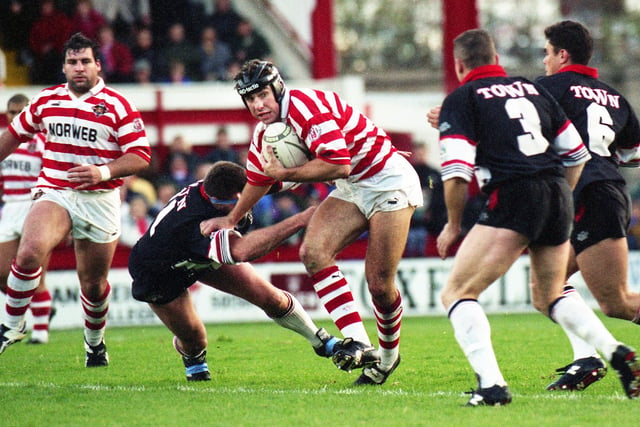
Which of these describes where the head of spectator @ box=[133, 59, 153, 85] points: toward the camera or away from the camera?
toward the camera

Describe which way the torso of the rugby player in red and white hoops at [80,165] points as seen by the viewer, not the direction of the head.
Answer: toward the camera

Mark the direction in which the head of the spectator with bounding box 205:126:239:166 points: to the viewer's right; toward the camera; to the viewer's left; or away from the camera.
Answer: toward the camera

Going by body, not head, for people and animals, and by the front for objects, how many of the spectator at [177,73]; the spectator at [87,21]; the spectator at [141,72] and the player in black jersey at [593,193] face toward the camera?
3

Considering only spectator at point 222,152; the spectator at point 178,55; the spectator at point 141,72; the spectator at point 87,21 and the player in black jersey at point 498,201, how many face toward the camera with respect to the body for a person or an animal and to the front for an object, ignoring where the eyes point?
4

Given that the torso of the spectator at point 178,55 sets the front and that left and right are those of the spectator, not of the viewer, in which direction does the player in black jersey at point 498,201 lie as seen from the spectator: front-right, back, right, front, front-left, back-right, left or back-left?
front

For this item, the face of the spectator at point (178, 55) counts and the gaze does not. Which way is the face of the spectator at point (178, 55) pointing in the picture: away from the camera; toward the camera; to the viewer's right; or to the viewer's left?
toward the camera

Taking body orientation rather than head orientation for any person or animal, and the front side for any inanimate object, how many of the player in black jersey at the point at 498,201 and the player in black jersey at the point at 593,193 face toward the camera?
0

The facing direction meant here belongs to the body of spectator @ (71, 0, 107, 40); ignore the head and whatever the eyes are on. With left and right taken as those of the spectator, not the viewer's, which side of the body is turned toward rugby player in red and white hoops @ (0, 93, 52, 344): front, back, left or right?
front

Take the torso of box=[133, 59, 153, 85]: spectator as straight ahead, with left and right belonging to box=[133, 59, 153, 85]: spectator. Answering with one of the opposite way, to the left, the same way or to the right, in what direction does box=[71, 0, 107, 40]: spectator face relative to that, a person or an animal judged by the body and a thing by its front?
the same way

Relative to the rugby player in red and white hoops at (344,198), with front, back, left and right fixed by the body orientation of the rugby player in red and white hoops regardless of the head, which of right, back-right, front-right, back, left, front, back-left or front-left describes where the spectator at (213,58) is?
back-right

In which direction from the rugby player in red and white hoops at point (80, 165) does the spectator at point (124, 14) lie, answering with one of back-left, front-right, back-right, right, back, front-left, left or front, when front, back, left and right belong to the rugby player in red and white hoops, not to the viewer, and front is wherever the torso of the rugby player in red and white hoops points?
back

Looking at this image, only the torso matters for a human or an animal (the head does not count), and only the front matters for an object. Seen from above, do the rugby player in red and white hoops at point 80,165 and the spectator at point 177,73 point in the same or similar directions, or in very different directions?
same or similar directions

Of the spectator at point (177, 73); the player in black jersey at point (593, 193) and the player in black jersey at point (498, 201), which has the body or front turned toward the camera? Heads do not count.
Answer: the spectator

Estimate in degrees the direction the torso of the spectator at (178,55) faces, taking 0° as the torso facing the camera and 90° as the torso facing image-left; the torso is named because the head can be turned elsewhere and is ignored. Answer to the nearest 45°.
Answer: approximately 0°

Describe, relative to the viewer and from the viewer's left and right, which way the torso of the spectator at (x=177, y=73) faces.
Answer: facing the viewer

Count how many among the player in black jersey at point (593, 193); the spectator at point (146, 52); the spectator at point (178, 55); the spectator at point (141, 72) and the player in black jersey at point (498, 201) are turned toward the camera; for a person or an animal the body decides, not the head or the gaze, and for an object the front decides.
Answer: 3

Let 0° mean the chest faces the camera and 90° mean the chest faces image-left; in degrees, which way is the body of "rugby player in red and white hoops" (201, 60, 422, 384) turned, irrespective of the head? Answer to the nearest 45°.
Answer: approximately 45°

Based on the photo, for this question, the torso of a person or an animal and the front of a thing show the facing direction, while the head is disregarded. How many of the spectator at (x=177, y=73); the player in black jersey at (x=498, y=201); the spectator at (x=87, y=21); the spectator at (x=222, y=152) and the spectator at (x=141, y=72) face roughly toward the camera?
4

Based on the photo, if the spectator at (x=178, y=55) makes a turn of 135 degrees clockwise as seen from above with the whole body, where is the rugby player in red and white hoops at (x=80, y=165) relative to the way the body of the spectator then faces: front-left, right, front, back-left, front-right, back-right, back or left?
back-left

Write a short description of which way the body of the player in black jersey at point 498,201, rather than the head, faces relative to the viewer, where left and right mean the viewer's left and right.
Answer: facing away from the viewer and to the left of the viewer

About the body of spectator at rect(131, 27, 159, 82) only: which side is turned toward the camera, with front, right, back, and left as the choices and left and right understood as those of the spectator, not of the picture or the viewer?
front
